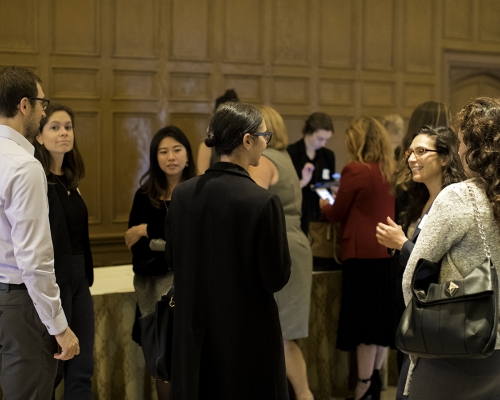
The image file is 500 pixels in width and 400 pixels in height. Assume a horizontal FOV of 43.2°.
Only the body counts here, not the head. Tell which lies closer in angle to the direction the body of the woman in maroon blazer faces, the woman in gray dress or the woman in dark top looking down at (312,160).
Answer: the woman in dark top looking down

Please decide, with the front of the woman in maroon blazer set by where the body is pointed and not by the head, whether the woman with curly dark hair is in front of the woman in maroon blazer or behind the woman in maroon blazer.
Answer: behind

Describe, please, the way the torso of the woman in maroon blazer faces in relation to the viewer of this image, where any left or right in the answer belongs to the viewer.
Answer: facing away from the viewer and to the left of the viewer

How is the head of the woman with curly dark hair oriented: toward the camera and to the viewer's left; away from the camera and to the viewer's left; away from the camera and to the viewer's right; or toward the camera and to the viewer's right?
away from the camera and to the viewer's left

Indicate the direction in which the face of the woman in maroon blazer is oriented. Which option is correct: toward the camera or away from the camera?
away from the camera

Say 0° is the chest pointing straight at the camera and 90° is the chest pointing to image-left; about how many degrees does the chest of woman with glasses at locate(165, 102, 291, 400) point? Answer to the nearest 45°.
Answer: approximately 225°

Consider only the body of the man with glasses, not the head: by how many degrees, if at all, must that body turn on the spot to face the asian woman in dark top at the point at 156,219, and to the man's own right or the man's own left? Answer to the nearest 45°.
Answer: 0° — they already face them

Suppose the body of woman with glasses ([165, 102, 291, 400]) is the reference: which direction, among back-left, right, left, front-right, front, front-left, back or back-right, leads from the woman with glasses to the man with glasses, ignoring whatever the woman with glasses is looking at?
back-left

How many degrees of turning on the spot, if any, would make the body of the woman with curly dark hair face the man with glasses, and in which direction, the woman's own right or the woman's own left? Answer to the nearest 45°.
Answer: approximately 45° to the woman's own left

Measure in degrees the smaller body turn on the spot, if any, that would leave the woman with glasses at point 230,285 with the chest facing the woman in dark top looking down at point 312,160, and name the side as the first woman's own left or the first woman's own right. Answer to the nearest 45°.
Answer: approximately 45° to the first woman's own left

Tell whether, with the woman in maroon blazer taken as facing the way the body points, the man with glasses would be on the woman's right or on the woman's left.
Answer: on the woman's left

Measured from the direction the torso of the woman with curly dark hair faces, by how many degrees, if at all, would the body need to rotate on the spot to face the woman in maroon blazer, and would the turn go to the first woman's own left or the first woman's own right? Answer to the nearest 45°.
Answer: approximately 45° to the first woman's own right

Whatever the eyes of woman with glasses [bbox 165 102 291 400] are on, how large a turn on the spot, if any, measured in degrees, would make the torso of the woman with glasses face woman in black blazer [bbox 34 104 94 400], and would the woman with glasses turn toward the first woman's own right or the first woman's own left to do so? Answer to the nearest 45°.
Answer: approximately 90° to the first woman's own left
